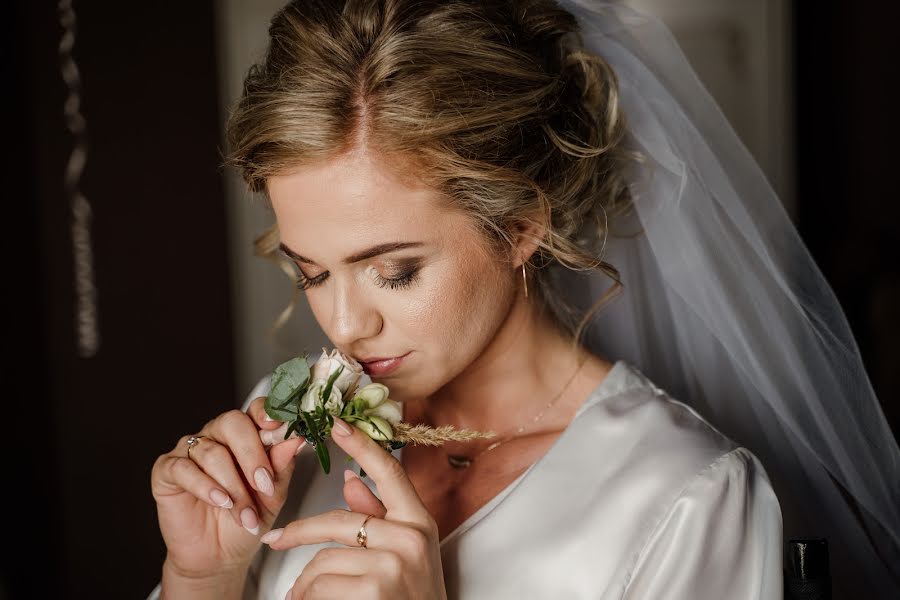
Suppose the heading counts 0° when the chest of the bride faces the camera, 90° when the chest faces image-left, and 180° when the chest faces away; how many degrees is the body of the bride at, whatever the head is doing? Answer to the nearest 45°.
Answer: approximately 45°

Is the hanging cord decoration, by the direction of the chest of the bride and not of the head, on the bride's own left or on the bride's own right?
on the bride's own right

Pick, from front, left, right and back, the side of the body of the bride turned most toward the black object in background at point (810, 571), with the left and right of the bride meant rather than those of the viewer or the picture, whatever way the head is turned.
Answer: left
